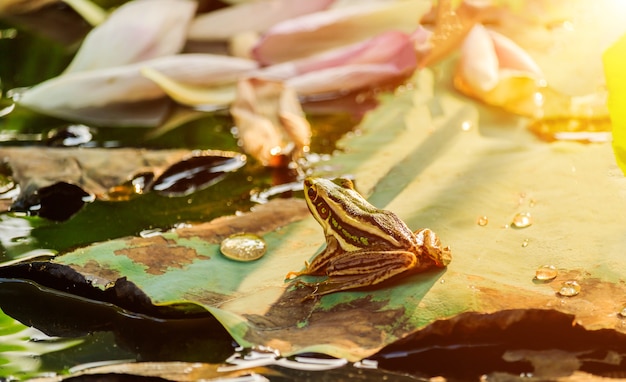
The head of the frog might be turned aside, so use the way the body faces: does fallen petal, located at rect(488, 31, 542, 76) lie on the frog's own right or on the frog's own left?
on the frog's own right

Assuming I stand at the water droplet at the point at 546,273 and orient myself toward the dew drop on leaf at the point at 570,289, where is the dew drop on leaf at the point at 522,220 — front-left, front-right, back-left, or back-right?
back-left

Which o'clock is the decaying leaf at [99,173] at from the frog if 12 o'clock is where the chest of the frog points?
The decaying leaf is roughly at 12 o'clock from the frog.

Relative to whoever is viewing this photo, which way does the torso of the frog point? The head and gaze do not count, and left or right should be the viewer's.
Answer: facing away from the viewer and to the left of the viewer

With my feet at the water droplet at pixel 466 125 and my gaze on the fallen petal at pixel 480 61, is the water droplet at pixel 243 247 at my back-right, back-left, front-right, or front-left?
back-left

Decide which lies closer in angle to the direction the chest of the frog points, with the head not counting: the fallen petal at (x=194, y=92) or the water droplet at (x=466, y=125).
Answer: the fallen petal

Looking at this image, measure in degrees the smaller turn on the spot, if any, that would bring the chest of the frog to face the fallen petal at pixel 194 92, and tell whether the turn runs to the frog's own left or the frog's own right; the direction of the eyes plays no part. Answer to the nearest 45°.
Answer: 0° — it already faces it
